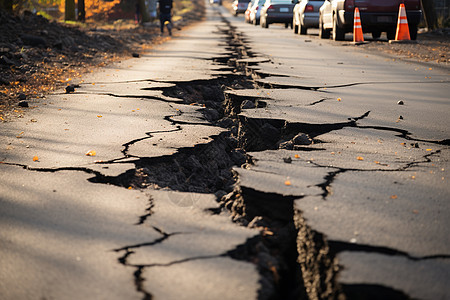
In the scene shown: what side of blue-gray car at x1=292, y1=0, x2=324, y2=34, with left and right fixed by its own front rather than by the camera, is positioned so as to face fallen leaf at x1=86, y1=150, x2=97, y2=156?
back

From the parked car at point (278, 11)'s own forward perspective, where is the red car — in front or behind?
behind

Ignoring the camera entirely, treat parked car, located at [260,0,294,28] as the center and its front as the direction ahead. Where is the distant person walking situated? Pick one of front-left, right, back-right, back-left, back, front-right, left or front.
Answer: back-left

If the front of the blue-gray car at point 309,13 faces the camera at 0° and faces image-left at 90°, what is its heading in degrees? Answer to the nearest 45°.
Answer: approximately 180°

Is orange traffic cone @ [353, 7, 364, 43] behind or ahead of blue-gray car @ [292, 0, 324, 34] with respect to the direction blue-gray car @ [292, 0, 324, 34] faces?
behind

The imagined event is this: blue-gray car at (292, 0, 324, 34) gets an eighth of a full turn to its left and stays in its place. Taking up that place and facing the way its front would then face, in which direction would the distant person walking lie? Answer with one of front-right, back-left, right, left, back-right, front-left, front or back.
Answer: front-left

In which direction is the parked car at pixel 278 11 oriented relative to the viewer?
away from the camera

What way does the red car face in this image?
away from the camera

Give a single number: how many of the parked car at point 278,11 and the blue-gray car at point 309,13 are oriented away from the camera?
2

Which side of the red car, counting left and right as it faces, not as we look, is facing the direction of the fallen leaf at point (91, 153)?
back

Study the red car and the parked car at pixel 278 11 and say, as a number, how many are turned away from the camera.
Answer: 2
